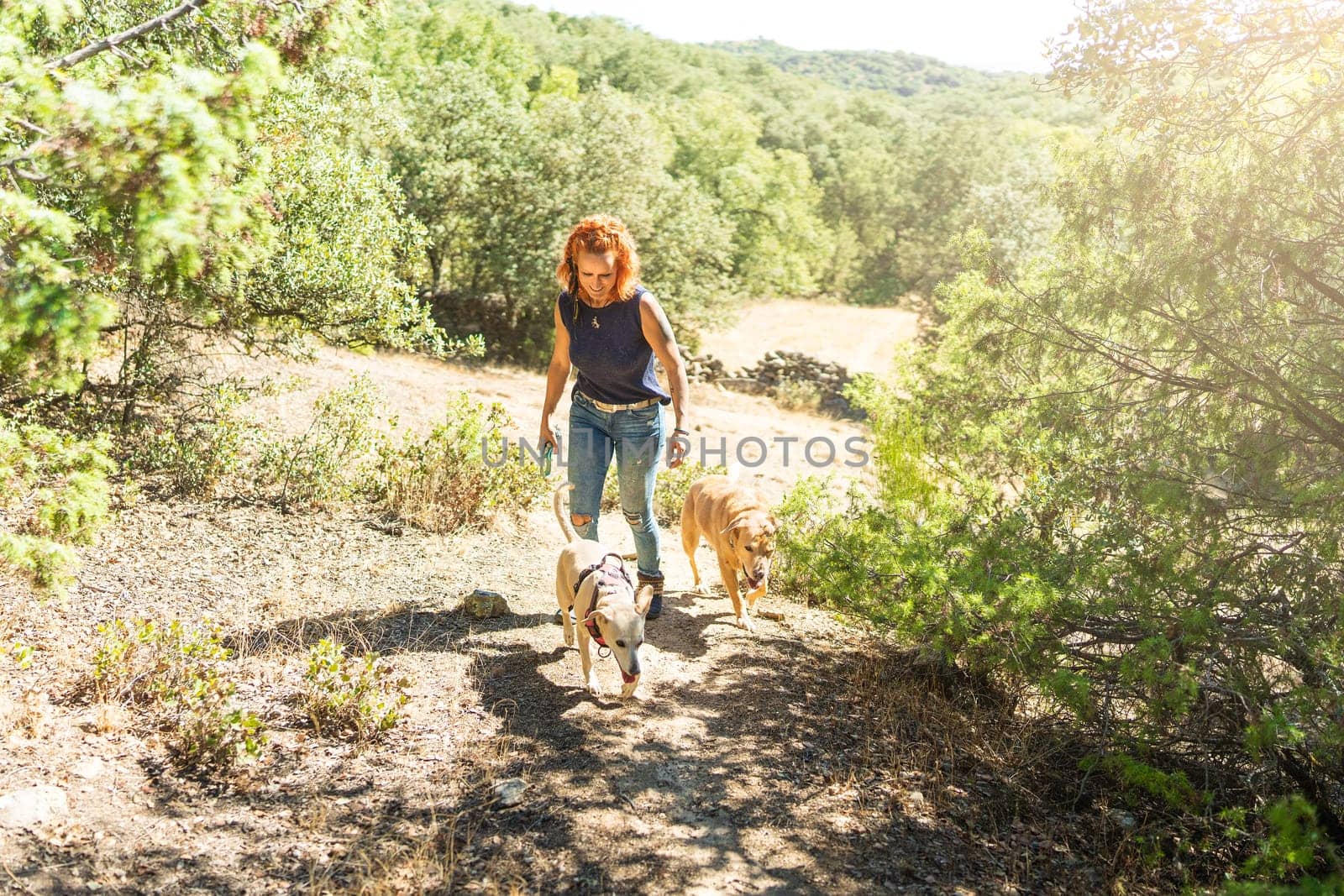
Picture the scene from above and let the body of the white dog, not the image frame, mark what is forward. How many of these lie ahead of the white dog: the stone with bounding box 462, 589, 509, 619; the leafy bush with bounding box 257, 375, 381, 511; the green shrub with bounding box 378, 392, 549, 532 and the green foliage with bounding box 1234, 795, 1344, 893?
1

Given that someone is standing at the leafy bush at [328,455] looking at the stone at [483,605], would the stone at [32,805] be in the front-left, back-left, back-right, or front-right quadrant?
front-right

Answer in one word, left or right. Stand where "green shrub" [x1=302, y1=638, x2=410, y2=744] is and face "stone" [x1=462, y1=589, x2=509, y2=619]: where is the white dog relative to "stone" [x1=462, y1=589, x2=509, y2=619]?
right

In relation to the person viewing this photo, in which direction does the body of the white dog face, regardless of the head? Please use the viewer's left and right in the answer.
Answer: facing the viewer and to the right of the viewer

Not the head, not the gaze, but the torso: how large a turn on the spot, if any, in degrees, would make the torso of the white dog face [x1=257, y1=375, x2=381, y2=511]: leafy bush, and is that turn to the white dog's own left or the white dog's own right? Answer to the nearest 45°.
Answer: approximately 180°

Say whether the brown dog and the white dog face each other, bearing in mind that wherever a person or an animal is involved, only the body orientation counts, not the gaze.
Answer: no

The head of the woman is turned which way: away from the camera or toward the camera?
toward the camera

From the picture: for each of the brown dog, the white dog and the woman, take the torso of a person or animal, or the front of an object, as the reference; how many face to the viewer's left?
0

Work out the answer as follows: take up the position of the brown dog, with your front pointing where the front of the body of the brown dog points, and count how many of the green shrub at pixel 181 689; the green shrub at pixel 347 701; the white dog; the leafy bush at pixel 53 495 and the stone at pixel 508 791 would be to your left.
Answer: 0

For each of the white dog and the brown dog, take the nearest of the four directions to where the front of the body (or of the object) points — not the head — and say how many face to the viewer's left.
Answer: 0

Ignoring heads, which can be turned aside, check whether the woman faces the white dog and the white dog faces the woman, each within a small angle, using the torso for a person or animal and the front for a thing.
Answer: no

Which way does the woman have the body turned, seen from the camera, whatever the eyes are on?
toward the camera

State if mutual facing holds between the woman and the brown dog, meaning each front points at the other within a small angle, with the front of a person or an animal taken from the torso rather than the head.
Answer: no

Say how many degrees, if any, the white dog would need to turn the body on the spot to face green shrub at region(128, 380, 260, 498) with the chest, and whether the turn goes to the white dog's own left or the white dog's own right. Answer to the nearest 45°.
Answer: approximately 180°

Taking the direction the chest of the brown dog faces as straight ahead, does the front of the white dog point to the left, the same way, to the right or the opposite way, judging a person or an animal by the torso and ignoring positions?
the same way

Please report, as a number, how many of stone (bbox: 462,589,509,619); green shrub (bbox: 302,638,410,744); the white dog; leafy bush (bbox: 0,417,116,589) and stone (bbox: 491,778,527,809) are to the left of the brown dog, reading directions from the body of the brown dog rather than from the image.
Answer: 0

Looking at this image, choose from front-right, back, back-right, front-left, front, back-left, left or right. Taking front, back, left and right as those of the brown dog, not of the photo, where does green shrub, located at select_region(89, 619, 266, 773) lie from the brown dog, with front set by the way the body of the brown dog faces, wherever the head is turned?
right
